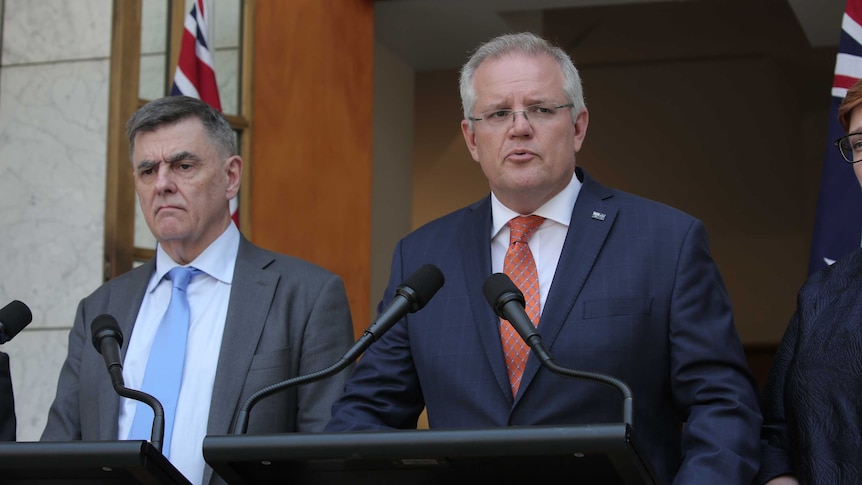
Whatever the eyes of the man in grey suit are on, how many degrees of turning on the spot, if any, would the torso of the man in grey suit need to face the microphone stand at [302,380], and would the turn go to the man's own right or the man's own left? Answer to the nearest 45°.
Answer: approximately 45° to the man's own left

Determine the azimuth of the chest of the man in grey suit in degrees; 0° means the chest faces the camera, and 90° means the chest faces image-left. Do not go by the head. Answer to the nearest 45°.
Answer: approximately 45°

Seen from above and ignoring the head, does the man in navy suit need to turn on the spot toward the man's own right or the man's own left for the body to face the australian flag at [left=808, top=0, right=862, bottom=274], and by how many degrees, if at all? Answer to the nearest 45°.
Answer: approximately 135° to the man's own left

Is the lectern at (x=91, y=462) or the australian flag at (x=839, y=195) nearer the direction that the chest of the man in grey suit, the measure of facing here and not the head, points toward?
the lectern
